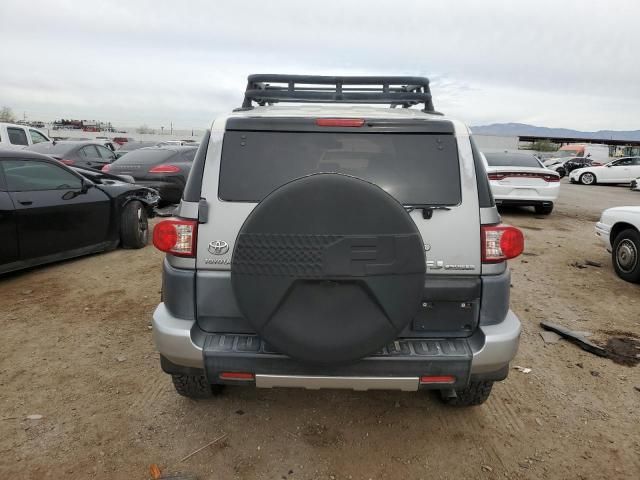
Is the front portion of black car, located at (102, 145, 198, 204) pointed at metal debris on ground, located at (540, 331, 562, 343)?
no

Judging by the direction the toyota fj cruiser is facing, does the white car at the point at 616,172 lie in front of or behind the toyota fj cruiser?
in front

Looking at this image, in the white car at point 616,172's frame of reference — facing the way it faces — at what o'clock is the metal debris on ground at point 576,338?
The metal debris on ground is roughly at 9 o'clock from the white car.

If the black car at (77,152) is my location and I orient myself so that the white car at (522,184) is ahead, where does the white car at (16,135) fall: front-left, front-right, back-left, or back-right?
back-left

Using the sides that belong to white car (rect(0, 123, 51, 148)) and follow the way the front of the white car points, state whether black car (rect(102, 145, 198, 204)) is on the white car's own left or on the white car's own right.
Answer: on the white car's own right

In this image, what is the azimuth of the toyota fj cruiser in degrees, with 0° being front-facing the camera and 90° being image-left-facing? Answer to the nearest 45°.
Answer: approximately 180°

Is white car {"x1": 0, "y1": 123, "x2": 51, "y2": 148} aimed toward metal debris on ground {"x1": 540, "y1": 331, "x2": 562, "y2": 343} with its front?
no

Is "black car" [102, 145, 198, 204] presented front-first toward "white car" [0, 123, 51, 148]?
no

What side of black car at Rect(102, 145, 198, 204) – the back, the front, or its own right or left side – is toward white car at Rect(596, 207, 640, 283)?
right

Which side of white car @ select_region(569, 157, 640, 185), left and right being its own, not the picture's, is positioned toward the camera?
left

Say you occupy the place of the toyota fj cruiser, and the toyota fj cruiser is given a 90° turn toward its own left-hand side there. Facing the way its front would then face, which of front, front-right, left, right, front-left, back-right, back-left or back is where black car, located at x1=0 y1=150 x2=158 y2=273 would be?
front-right

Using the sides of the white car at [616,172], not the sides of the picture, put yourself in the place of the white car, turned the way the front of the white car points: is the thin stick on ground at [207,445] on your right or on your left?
on your left
